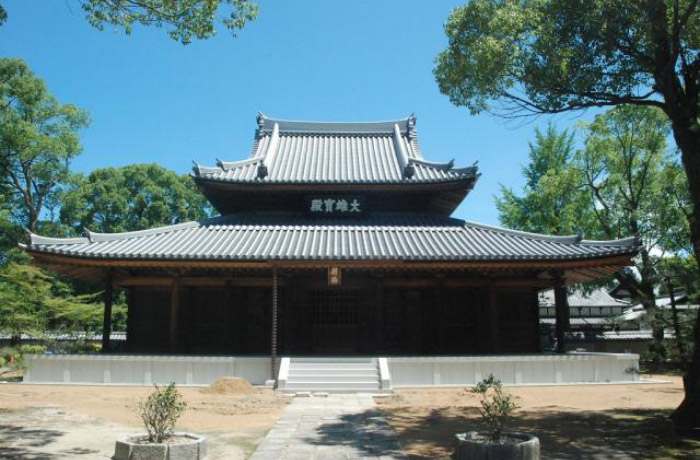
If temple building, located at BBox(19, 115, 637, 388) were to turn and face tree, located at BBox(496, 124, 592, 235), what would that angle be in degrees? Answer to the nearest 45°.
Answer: approximately 135° to its left

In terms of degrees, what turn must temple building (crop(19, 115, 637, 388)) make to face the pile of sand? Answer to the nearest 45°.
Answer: approximately 45° to its right

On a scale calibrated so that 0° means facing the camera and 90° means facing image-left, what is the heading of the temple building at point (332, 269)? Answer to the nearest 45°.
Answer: approximately 0°

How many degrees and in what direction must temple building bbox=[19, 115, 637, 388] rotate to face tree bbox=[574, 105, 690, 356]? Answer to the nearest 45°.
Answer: approximately 135° to its left

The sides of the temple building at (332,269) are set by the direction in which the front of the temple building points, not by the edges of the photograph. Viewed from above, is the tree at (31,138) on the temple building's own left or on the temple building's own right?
on the temple building's own right
